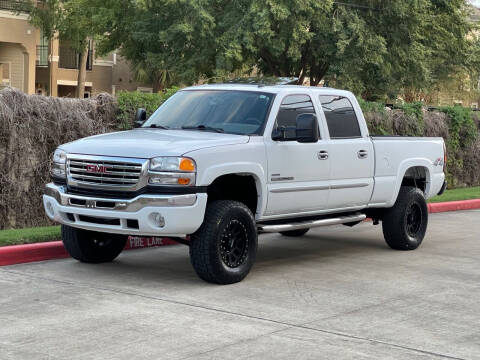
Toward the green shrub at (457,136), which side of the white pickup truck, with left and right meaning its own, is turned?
back

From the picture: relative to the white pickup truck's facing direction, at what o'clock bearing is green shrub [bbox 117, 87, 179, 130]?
The green shrub is roughly at 4 o'clock from the white pickup truck.

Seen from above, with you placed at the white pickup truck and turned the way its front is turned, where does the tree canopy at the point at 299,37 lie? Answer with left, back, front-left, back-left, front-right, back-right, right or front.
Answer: back-right

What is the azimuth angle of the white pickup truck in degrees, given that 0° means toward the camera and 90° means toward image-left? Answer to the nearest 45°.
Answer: approximately 45°

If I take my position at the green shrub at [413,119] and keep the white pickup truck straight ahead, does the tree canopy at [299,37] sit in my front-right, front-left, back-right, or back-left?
back-right
